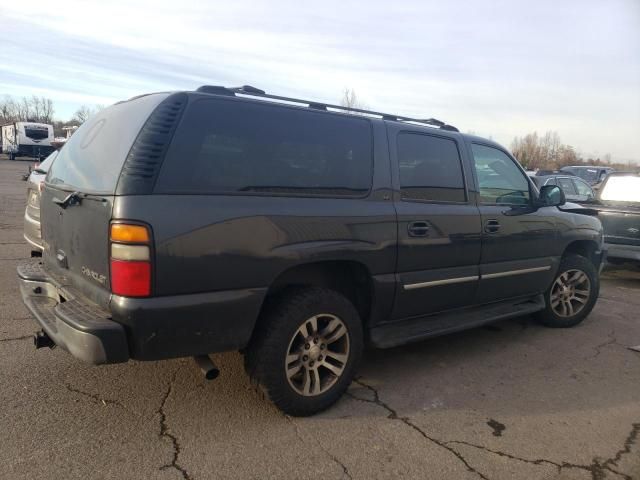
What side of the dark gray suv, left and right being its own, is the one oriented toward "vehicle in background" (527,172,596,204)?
front

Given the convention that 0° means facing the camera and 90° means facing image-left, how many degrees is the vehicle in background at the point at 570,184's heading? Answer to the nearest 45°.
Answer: approximately 225°

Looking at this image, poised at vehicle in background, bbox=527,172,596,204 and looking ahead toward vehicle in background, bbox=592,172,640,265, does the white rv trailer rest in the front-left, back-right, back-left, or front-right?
back-right

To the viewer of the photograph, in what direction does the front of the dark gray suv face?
facing away from the viewer and to the right of the viewer

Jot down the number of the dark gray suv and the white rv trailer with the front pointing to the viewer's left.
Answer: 0

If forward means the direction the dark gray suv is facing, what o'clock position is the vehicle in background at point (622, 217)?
The vehicle in background is roughly at 12 o'clock from the dark gray suv.

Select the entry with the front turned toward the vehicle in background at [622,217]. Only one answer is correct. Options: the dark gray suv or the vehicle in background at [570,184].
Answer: the dark gray suv
